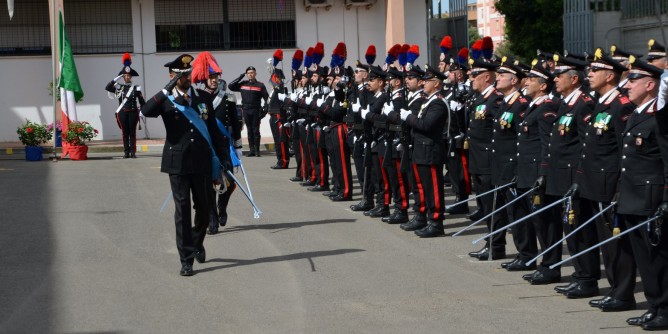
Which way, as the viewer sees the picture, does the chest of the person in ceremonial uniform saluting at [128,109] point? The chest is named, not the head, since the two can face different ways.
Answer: toward the camera

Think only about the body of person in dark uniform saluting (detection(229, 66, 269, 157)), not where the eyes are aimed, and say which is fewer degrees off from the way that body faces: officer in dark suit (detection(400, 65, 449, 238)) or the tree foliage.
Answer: the officer in dark suit

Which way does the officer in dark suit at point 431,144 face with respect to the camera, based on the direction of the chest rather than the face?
to the viewer's left

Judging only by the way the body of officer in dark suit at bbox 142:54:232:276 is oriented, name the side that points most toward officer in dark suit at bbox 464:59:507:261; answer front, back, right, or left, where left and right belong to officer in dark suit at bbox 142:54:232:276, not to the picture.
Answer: left

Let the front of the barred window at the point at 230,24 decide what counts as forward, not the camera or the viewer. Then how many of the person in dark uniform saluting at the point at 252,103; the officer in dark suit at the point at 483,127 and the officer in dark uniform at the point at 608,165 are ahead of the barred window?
3

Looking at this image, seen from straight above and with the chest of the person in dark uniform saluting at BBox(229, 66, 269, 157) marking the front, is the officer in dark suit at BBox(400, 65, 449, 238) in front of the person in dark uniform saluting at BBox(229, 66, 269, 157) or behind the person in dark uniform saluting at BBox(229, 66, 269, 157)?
in front

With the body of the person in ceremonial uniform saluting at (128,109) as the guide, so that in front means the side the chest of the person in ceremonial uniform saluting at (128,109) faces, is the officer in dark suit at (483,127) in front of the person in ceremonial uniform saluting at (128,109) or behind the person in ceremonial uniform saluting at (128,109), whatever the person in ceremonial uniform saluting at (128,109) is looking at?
in front

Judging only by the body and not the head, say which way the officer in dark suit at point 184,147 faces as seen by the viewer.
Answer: toward the camera

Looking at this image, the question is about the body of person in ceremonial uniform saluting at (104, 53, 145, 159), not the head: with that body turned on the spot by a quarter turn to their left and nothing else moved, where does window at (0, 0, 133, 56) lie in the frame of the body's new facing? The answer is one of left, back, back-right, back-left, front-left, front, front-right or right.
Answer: left

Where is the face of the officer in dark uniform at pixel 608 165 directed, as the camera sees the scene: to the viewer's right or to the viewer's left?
to the viewer's left

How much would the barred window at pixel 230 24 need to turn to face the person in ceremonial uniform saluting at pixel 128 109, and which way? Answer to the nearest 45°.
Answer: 0° — it already faces them

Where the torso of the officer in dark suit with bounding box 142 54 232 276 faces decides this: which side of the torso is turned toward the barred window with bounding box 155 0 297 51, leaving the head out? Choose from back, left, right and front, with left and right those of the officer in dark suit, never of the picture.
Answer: back

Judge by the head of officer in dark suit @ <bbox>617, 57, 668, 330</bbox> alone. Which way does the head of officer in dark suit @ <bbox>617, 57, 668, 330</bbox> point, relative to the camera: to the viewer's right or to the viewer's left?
to the viewer's left

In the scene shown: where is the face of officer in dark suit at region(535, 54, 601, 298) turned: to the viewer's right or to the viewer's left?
to the viewer's left

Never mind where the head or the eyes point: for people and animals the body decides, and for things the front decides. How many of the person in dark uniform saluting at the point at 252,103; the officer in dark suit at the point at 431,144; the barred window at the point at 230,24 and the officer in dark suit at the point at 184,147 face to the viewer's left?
1
